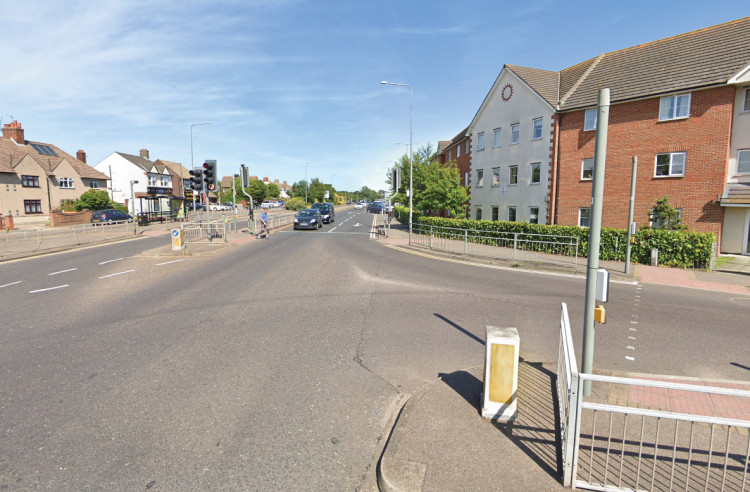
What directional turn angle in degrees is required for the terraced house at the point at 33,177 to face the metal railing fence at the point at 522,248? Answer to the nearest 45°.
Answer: approximately 45° to its right

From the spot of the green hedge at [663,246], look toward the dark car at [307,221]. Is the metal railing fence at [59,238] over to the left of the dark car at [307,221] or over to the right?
left

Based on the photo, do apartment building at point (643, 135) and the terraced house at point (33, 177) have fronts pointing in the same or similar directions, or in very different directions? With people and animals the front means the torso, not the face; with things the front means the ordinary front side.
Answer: very different directions
